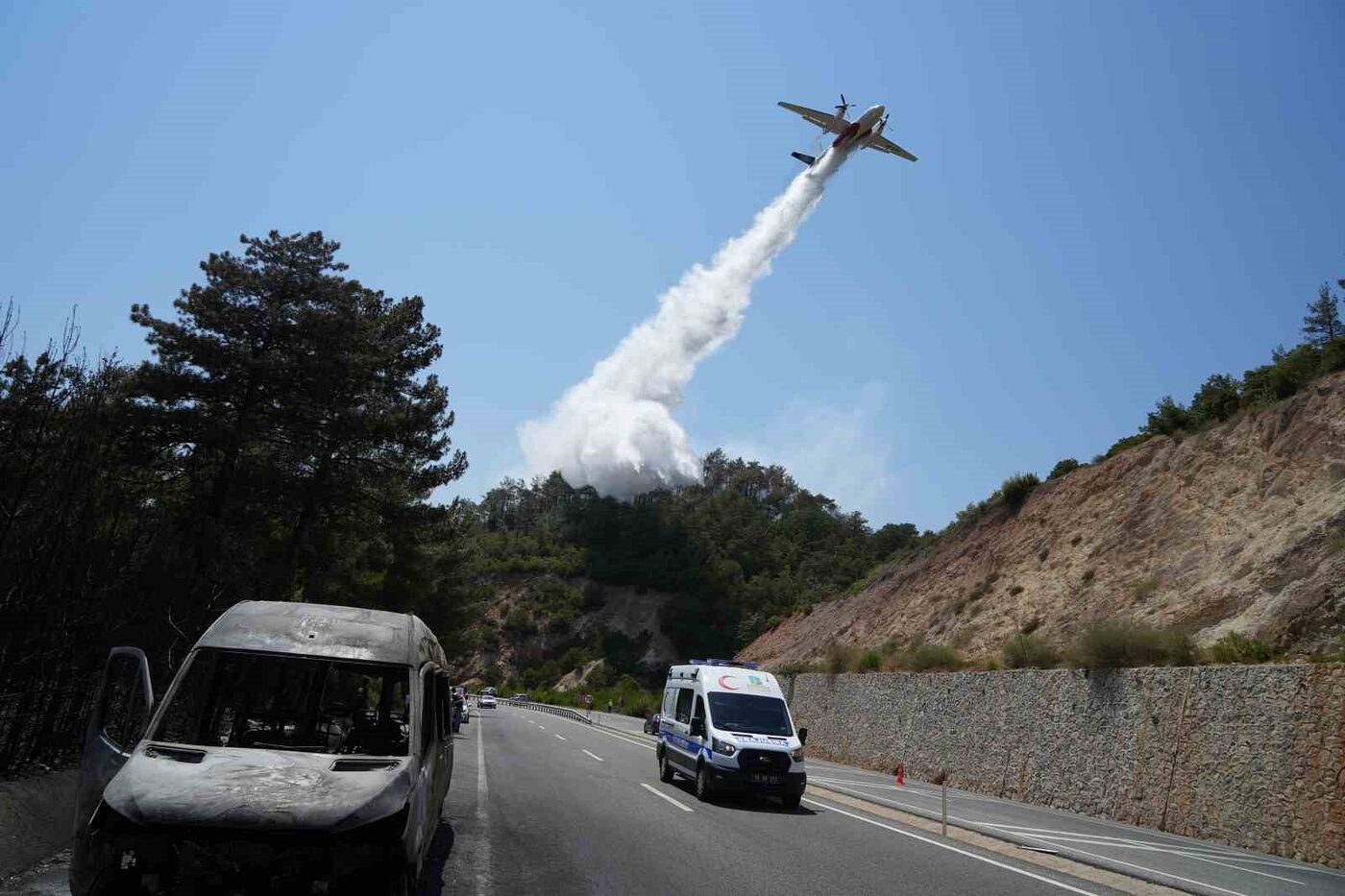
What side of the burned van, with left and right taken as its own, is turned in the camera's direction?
front

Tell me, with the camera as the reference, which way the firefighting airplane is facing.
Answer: facing the viewer and to the right of the viewer

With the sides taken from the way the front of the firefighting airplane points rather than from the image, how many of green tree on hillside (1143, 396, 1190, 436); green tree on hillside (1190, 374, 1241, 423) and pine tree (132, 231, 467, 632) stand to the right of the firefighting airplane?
1

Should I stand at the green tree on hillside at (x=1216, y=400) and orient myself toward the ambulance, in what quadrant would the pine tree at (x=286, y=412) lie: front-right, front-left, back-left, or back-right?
front-right

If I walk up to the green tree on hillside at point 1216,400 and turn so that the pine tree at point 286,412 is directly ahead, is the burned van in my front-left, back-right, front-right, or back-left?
front-left

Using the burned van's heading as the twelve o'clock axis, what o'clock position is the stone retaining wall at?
The stone retaining wall is roughly at 8 o'clock from the burned van.

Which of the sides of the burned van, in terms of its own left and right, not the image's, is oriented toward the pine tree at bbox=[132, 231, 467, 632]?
back

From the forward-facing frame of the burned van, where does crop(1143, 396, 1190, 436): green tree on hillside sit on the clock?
The green tree on hillside is roughly at 8 o'clock from the burned van.

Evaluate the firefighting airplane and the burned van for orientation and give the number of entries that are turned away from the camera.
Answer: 0

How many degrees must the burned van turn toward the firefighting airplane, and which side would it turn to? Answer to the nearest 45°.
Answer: approximately 135° to its left

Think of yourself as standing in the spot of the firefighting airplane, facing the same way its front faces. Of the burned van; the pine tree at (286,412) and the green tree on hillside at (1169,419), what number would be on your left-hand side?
1

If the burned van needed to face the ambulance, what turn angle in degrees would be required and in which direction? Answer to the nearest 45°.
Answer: approximately 135° to its left

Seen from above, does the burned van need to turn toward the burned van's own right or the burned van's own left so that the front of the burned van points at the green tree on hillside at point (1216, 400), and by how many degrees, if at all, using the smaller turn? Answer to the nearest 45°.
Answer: approximately 135° to the burned van's own left

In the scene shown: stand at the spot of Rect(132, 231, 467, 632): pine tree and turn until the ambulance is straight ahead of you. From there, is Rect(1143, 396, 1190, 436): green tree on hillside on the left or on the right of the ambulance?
left
